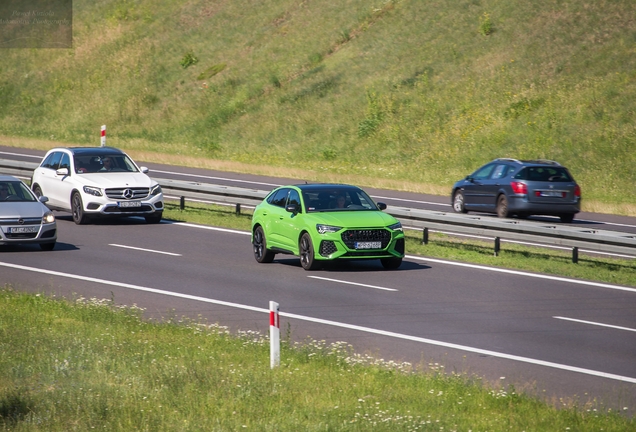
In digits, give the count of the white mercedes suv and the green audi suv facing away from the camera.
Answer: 0

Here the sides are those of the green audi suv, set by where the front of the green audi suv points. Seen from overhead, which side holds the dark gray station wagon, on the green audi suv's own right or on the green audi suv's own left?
on the green audi suv's own left

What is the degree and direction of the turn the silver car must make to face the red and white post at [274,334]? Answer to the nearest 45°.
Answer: approximately 45° to its right

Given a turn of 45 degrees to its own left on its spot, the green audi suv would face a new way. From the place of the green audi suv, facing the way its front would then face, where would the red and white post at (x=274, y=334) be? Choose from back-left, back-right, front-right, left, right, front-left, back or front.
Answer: right

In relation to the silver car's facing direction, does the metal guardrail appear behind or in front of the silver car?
in front

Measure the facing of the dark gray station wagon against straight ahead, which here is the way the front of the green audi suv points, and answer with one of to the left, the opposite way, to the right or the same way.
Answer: the opposite way

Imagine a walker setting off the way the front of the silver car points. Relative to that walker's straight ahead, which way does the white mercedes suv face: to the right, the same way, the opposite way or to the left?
the same way

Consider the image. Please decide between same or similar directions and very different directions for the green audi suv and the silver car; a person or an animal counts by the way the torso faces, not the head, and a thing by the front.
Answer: same or similar directions

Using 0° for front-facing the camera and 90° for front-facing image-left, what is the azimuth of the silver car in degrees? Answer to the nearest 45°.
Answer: approximately 315°

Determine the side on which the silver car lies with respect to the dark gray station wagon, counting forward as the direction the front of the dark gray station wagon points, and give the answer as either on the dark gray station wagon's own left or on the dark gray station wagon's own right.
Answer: on the dark gray station wagon's own left

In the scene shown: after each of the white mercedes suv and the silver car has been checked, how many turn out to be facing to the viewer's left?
0

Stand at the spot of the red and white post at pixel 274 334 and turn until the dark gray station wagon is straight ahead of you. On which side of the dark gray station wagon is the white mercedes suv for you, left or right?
left

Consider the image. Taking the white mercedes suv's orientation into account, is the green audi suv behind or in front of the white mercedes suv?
in front

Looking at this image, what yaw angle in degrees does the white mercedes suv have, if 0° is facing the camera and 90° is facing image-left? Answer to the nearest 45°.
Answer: approximately 315°

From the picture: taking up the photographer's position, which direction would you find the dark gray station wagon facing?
facing away from the viewer and to the left of the viewer
